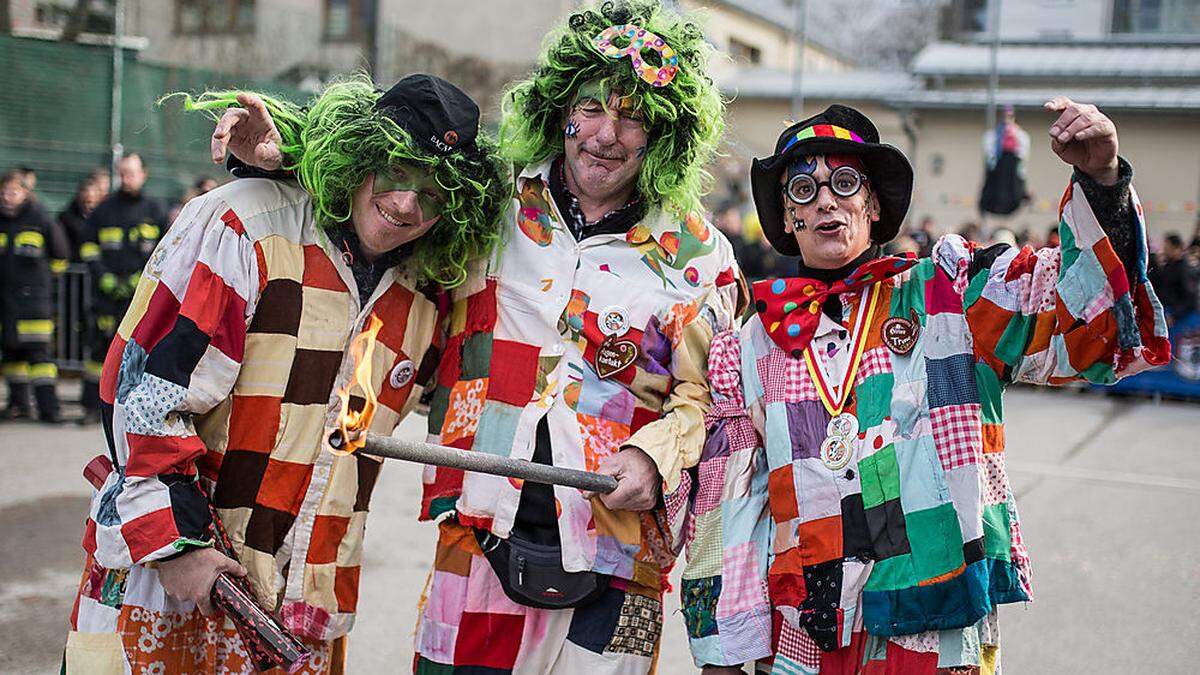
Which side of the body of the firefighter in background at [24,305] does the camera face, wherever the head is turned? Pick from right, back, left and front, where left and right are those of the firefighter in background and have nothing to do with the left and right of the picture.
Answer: front

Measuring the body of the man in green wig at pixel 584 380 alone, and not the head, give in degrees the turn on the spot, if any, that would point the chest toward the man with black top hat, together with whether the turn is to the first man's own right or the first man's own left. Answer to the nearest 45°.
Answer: approximately 45° to the first man's own left

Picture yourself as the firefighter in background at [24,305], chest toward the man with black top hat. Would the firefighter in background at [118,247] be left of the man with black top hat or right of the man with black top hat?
left

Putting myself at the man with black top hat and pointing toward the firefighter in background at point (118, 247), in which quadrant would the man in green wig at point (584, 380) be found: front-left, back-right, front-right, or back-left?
front-left

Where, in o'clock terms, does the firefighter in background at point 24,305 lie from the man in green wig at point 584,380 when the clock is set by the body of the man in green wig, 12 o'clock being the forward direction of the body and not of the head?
The firefighter in background is roughly at 5 o'clock from the man in green wig.

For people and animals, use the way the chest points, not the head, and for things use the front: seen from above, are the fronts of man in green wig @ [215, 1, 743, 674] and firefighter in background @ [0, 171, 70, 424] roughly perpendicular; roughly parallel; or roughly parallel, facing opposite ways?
roughly parallel

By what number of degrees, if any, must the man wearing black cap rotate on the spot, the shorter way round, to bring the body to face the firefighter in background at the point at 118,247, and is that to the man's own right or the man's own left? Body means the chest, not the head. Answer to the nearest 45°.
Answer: approximately 135° to the man's own left

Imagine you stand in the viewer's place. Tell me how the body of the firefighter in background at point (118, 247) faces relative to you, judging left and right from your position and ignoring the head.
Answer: facing the viewer

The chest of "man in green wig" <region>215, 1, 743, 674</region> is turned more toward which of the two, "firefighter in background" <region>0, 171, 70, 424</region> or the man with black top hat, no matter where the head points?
the man with black top hat

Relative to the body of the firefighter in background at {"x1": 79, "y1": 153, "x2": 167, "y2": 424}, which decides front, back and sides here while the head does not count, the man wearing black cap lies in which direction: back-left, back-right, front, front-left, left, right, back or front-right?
front

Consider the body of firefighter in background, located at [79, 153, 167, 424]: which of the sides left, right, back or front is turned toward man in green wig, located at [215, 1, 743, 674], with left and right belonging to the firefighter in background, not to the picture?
front

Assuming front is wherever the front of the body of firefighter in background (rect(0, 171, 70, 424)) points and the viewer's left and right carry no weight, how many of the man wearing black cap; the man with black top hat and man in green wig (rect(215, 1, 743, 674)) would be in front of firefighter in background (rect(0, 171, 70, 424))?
3

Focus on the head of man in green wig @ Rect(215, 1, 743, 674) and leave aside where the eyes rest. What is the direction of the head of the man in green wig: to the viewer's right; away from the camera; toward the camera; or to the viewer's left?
toward the camera

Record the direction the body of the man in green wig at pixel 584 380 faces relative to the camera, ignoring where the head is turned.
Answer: toward the camera
